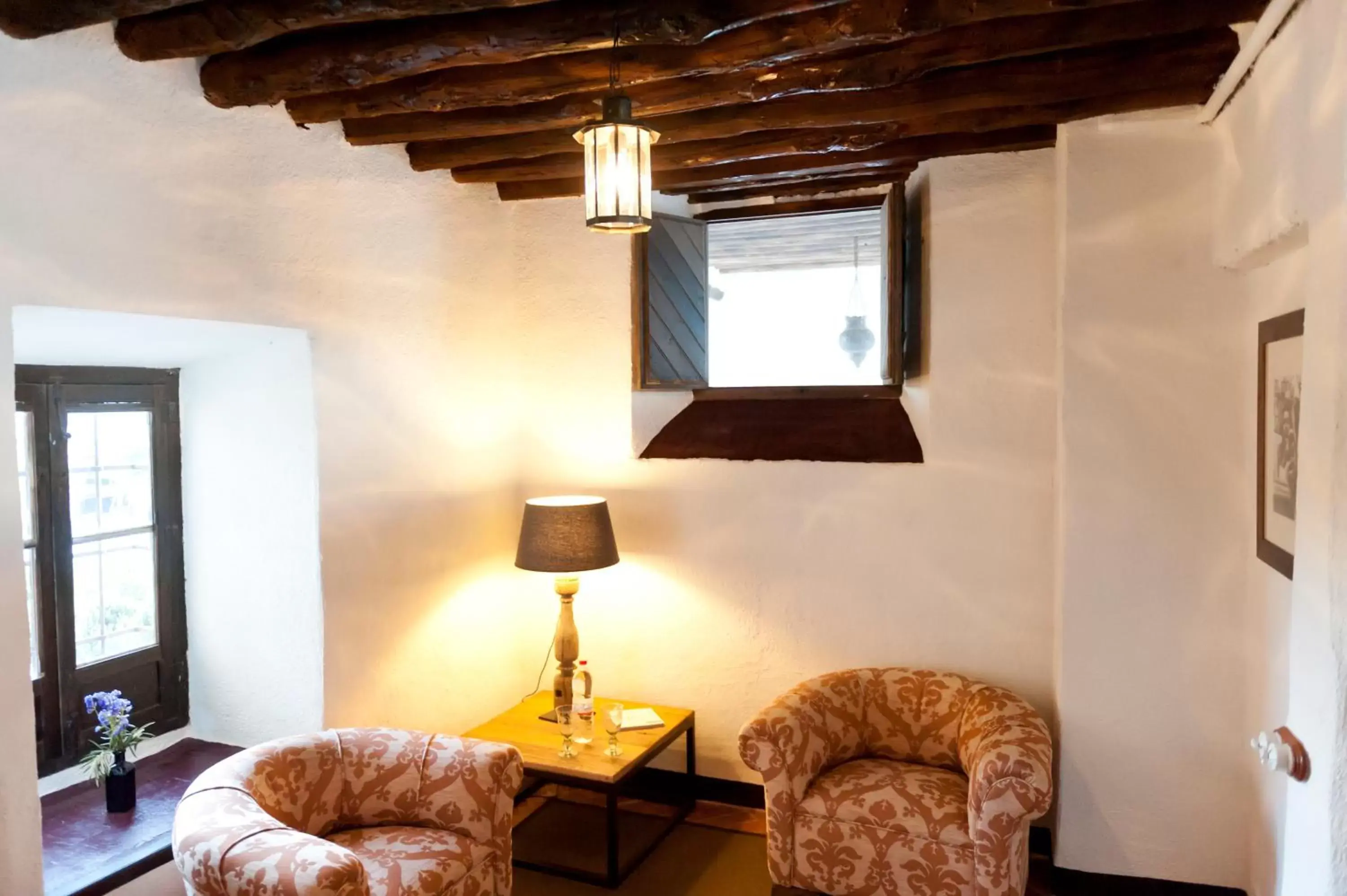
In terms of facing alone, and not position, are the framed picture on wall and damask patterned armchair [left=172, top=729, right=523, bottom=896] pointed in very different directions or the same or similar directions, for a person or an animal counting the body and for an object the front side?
very different directions

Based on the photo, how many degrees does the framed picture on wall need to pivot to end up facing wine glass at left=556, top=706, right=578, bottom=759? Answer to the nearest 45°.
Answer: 0° — it already faces it

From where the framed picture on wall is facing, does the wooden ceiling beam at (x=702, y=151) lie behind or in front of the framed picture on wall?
in front

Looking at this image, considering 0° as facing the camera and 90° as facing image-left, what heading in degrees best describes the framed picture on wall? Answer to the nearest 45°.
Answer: approximately 90°

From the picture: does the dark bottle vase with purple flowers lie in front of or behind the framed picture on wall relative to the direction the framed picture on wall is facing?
in front
